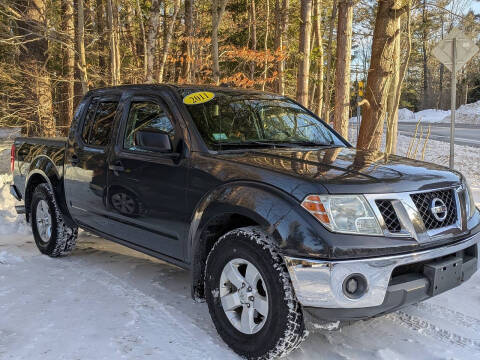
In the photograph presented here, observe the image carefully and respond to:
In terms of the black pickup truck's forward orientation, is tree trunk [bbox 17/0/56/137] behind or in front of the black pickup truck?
behind

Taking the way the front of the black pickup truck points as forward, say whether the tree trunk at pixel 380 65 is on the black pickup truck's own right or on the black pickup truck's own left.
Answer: on the black pickup truck's own left

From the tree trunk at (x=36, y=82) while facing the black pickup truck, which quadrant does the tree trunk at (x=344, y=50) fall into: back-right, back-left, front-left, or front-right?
front-left

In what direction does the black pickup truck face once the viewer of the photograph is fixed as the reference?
facing the viewer and to the right of the viewer

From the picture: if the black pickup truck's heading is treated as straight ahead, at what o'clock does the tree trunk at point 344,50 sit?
The tree trunk is roughly at 8 o'clock from the black pickup truck.

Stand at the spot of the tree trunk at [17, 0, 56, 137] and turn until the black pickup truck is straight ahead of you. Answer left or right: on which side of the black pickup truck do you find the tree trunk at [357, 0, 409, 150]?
left
